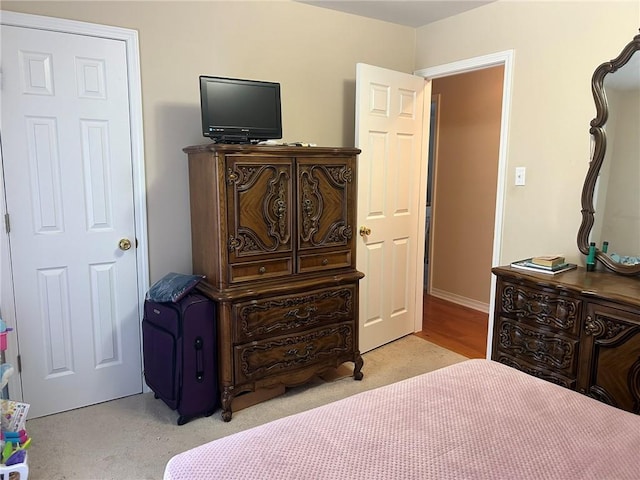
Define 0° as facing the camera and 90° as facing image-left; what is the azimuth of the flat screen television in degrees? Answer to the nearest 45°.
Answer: approximately 315°

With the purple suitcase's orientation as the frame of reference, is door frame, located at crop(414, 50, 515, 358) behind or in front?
behind

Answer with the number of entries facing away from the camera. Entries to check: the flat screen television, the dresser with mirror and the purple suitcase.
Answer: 0

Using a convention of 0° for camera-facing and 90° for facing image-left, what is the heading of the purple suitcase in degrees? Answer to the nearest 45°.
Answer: approximately 45°

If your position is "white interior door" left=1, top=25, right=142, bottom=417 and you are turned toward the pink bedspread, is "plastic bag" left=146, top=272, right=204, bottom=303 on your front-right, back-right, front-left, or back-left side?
front-left

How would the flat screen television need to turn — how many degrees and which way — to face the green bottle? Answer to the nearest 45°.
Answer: approximately 45° to its left

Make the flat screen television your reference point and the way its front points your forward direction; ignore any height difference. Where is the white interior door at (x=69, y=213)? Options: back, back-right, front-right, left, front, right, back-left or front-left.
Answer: back-right

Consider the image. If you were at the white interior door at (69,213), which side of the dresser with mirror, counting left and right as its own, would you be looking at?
front

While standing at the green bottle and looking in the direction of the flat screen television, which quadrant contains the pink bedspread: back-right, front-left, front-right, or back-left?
front-left

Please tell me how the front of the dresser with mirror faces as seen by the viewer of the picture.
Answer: facing the viewer and to the left of the viewer

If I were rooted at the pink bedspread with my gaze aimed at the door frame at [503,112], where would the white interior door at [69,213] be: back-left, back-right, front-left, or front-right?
front-left
